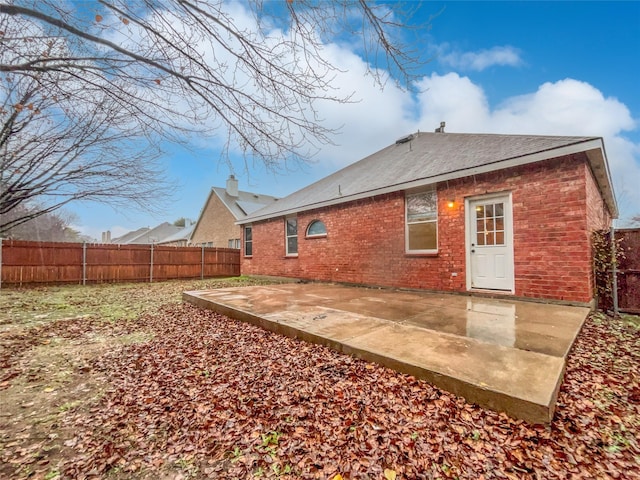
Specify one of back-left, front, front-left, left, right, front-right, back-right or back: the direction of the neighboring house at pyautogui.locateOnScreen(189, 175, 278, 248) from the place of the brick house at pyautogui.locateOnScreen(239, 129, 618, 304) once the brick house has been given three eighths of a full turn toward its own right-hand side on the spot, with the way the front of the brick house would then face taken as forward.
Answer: back-right

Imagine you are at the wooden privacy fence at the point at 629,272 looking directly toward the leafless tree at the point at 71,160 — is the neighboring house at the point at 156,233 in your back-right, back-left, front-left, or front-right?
front-right

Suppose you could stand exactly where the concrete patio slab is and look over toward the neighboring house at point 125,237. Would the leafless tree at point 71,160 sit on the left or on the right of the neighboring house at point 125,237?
left

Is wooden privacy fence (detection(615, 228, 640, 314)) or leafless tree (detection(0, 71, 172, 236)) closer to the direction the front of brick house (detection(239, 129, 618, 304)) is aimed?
the wooden privacy fence
